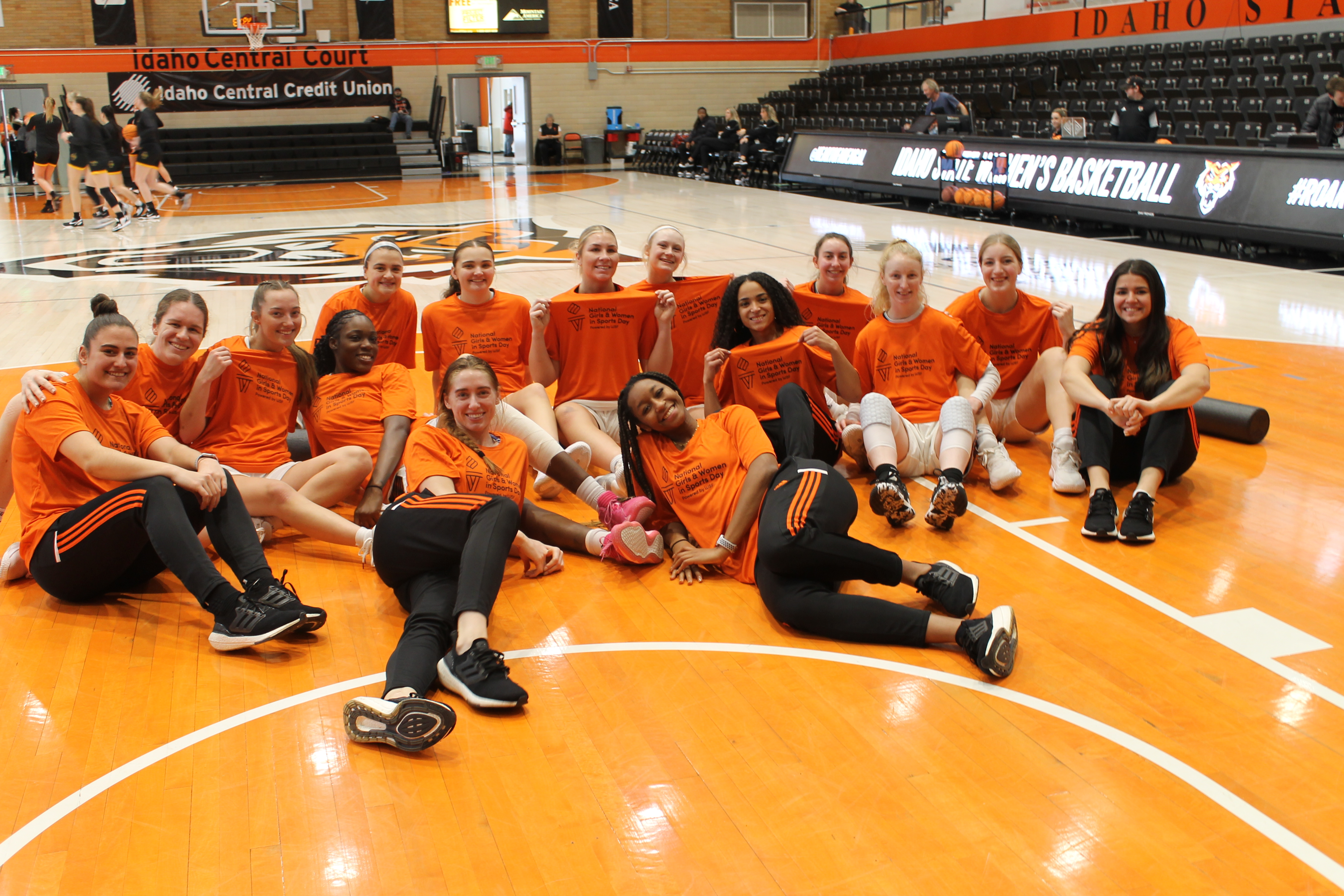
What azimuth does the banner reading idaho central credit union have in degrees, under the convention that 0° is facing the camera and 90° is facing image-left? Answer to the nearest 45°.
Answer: approximately 0°

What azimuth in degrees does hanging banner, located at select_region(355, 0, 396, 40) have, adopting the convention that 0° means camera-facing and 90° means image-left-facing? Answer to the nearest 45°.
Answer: approximately 0°

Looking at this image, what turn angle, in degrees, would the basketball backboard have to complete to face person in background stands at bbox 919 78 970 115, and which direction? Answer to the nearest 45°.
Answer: approximately 45° to its left

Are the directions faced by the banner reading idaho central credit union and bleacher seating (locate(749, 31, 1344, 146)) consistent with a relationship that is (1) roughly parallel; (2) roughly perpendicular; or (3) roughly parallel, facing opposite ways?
roughly perpendicular

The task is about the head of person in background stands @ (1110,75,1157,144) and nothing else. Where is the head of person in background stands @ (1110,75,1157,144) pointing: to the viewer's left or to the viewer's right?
to the viewer's left

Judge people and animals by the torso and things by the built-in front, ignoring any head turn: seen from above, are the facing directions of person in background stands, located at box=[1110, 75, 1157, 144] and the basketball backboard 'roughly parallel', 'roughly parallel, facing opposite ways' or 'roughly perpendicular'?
roughly perpendicular

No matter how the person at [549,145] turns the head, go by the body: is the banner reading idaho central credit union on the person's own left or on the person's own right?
on the person's own right

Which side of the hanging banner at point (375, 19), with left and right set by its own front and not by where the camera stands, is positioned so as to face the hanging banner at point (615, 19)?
left

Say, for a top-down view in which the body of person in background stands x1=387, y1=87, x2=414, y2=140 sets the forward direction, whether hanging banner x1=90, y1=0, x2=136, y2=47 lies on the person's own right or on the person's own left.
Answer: on the person's own right

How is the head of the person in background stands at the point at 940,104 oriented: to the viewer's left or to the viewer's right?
to the viewer's left
